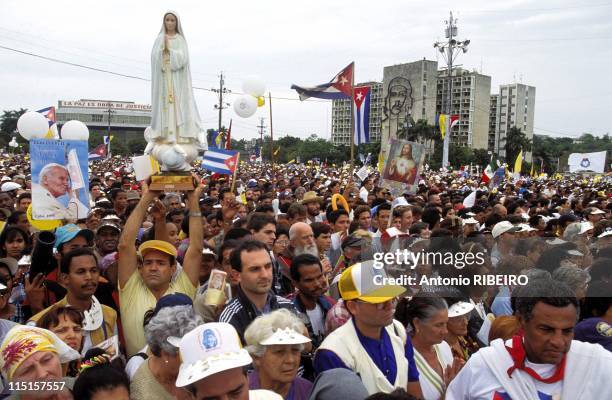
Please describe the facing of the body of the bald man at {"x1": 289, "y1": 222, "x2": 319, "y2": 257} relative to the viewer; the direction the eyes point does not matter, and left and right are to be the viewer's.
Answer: facing the viewer and to the right of the viewer

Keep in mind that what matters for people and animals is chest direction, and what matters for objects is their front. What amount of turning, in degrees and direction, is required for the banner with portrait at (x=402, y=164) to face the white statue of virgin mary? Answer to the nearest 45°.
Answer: approximately 45° to its right

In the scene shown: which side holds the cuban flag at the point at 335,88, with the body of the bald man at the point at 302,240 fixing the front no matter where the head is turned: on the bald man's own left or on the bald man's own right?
on the bald man's own left

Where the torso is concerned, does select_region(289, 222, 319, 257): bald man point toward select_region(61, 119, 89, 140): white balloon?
no

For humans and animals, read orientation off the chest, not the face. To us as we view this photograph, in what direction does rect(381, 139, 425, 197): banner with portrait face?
facing the viewer

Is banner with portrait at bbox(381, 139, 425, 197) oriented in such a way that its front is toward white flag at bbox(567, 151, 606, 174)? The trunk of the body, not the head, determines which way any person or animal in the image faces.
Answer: no

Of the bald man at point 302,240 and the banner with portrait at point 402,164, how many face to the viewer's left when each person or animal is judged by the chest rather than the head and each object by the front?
0

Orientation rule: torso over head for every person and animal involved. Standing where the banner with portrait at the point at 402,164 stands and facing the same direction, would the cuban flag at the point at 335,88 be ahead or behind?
behind

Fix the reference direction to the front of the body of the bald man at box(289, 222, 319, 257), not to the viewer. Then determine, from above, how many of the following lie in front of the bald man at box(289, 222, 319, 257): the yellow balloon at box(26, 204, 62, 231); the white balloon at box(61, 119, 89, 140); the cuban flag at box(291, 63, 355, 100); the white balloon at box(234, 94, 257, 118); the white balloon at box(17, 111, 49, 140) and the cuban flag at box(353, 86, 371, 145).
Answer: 0

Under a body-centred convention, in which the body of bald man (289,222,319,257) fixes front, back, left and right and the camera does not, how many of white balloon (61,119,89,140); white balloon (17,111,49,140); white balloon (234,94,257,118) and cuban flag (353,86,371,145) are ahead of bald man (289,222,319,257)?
0

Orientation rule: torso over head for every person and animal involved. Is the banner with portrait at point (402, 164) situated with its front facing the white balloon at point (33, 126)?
no

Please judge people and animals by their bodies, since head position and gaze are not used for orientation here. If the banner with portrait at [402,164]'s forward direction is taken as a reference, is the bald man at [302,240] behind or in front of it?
in front

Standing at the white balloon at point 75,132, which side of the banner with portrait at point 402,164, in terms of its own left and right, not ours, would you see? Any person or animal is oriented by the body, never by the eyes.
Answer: right
